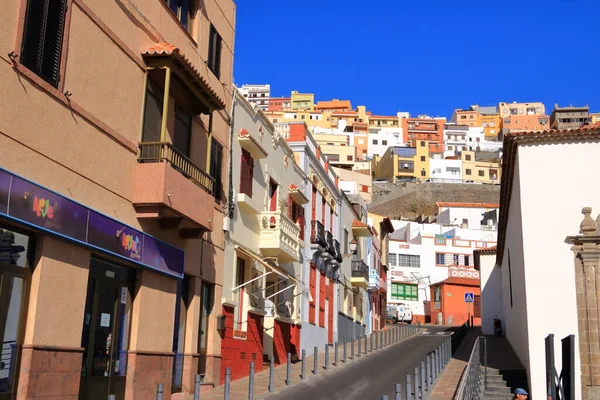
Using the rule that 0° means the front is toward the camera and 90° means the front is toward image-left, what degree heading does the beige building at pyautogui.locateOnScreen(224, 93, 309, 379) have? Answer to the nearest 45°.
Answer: approximately 315°

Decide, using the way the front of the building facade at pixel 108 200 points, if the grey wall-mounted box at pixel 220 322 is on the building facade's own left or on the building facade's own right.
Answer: on the building facade's own left

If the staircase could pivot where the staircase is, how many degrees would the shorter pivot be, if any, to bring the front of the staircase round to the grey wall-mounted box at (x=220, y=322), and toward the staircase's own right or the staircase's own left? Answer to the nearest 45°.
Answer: approximately 135° to the staircase's own right

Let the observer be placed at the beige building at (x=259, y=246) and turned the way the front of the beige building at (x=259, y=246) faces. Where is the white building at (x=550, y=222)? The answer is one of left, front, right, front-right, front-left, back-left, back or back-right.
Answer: front

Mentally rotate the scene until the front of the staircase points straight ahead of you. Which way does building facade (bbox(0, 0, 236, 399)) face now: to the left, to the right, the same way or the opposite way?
to the left

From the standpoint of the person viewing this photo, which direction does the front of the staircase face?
facing the viewer

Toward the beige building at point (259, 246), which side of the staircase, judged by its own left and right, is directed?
right

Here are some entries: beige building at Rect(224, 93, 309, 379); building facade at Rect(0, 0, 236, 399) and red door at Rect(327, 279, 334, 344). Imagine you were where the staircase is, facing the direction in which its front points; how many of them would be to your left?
0

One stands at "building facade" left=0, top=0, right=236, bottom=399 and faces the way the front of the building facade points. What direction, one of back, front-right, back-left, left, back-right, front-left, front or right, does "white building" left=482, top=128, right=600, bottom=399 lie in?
front-left

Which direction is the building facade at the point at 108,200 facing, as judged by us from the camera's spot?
facing the viewer and to the right of the viewer

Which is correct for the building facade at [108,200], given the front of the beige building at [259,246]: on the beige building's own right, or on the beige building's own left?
on the beige building's own right

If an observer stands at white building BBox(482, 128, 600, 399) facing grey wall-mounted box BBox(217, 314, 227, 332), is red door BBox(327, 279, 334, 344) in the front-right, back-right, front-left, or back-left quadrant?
front-right

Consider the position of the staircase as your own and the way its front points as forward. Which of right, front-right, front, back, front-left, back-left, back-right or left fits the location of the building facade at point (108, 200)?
front-right
